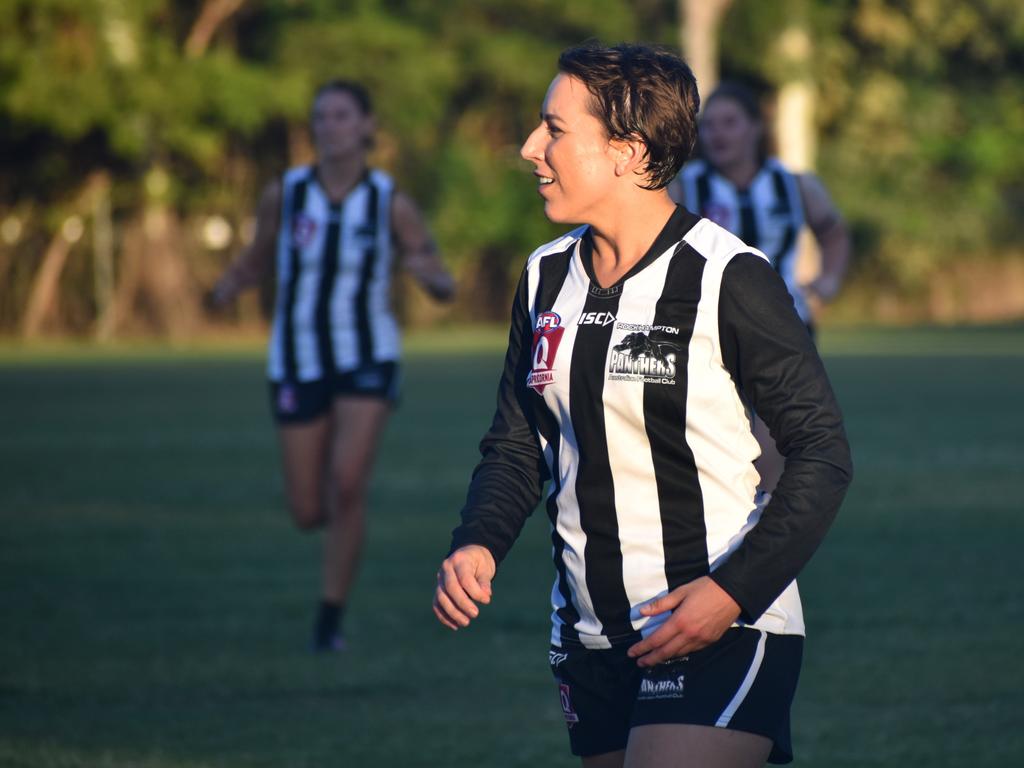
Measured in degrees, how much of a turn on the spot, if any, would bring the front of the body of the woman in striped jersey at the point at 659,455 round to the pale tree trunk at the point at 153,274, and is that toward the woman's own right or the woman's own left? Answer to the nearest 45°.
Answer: approximately 135° to the woman's own right

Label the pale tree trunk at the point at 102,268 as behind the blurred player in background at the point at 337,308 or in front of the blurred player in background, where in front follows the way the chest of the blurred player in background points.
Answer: behind

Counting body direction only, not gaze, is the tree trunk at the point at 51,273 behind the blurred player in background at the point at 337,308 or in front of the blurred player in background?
behind

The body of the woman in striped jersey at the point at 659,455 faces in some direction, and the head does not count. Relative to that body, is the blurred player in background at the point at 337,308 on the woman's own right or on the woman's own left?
on the woman's own right

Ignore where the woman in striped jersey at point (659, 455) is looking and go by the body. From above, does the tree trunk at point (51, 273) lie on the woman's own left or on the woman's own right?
on the woman's own right

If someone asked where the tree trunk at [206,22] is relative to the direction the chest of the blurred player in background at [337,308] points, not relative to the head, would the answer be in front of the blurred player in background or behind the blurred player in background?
behind

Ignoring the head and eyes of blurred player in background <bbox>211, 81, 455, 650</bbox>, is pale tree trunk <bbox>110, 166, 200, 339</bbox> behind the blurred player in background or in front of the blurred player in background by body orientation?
behind

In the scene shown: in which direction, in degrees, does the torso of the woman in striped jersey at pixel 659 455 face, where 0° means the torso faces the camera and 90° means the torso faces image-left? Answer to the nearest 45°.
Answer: approximately 45°

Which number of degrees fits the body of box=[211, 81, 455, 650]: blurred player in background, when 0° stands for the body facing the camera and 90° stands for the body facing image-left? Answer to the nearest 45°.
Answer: approximately 0°

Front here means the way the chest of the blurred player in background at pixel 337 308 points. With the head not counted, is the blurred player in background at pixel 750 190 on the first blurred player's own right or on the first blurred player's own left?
on the first blurred player's own left

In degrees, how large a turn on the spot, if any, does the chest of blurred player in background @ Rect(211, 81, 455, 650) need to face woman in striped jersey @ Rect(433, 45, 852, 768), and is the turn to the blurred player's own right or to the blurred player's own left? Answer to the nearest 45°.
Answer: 0° — they already face them
